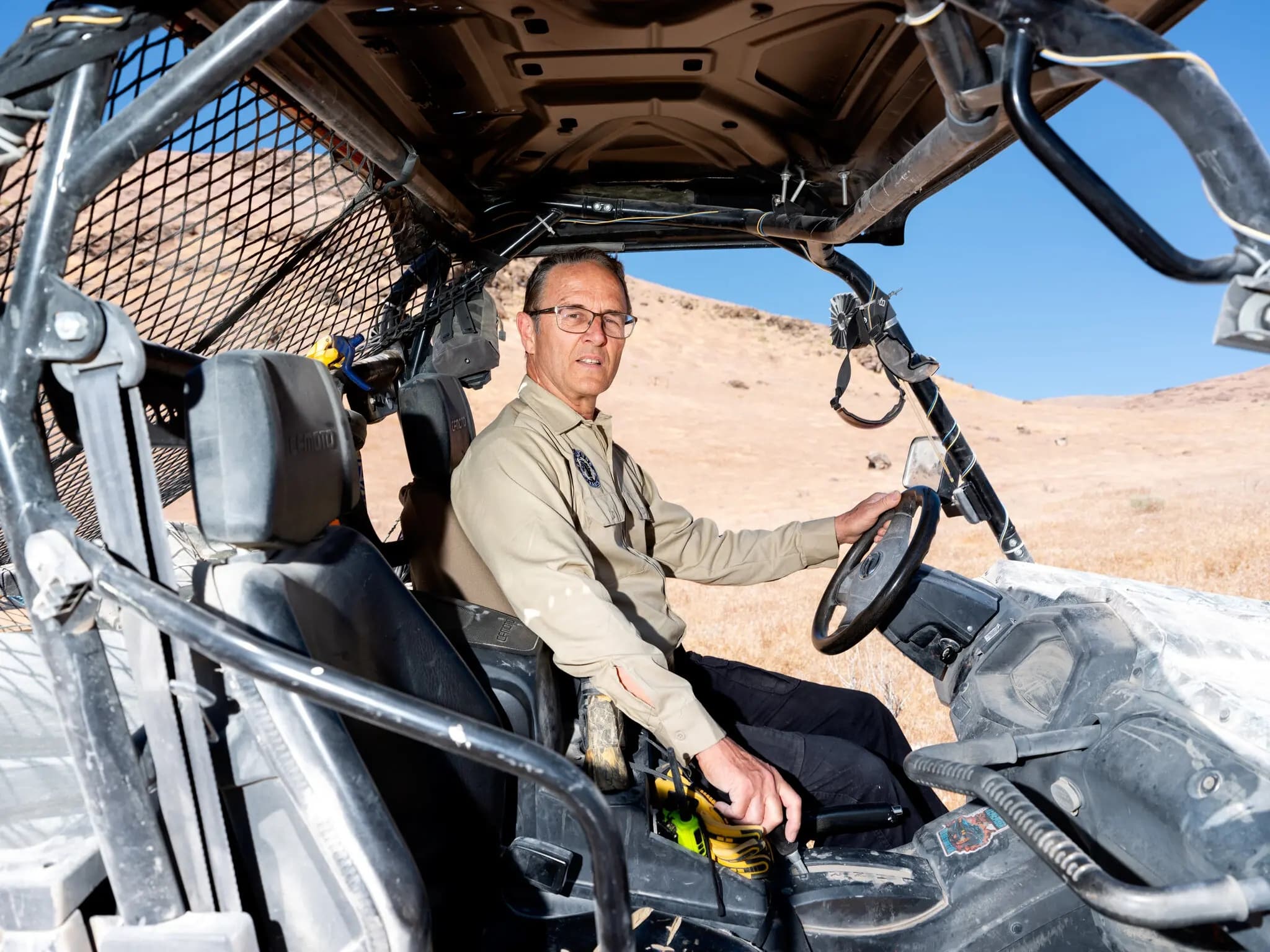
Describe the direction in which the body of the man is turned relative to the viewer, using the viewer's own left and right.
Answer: facing the viewer and to the right of the viewer
